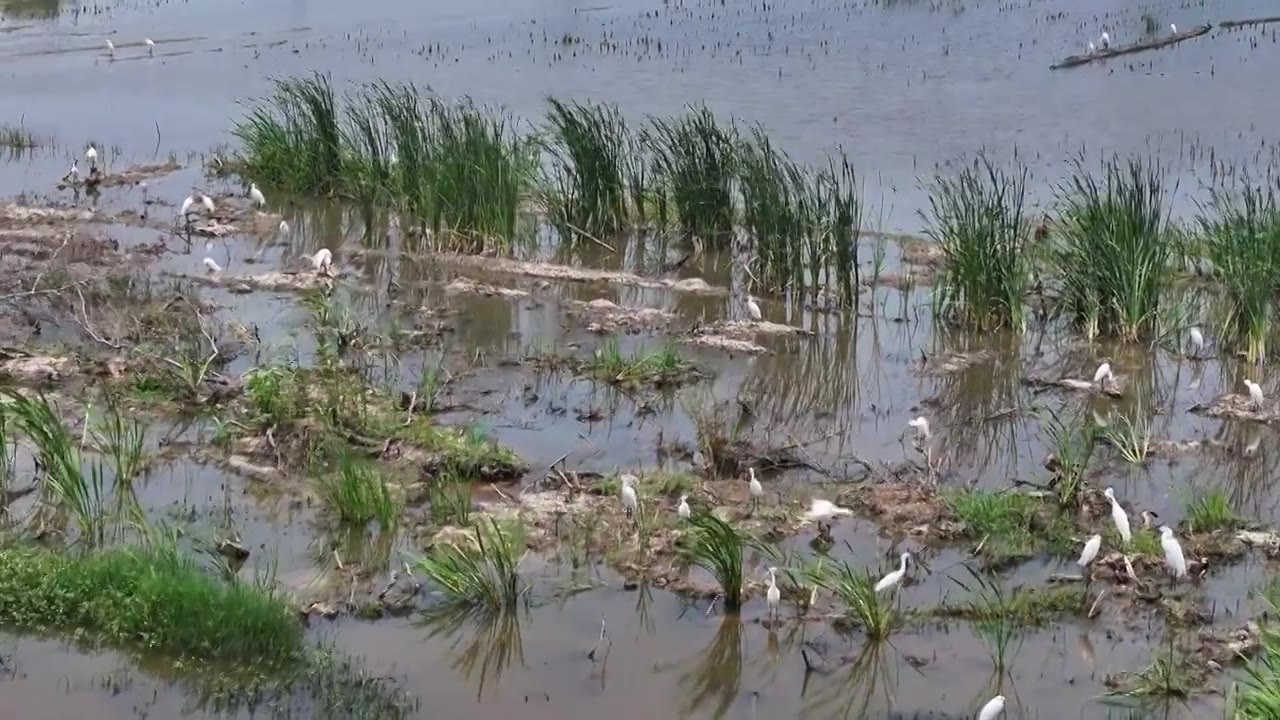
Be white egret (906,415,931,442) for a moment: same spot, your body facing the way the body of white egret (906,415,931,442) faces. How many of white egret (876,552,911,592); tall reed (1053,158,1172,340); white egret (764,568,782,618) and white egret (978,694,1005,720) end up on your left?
3

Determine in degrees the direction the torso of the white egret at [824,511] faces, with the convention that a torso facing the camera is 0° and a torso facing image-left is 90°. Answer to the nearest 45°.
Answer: approximately 270°

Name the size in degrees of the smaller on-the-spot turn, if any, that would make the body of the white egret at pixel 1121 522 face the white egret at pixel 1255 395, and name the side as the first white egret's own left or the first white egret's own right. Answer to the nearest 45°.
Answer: approximately 90° to the first white egret's own right

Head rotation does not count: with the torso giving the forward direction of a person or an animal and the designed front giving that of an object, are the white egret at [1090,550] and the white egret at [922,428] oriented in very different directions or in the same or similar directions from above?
very different directions

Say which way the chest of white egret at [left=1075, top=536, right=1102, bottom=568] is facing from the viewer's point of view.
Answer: to the viewer's right

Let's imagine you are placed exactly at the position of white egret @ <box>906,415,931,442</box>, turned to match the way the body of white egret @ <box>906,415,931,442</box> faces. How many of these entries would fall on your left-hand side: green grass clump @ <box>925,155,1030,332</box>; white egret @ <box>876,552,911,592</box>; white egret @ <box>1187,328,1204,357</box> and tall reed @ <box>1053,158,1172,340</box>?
1

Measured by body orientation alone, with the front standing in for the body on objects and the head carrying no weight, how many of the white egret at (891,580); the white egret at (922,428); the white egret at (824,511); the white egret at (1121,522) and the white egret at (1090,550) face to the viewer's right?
3

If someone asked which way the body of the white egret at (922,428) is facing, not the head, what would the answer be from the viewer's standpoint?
to the viewer's left

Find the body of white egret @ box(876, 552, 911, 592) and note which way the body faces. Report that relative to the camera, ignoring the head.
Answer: to the viewer's right
